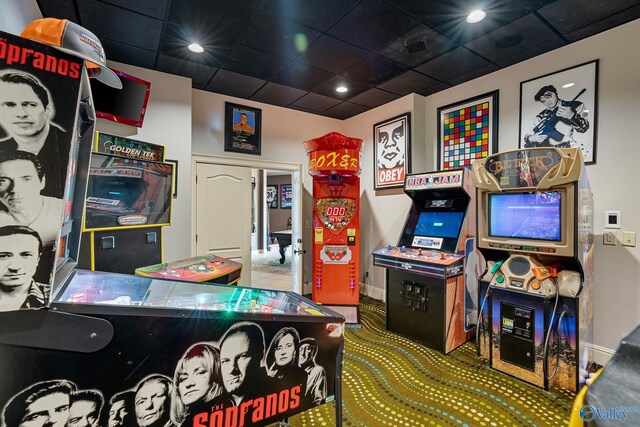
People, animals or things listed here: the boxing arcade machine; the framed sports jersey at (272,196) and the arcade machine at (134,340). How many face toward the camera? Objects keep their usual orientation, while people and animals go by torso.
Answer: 2

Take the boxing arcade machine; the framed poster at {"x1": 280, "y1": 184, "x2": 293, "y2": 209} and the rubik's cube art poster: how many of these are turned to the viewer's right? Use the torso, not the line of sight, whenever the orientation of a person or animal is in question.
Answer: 0

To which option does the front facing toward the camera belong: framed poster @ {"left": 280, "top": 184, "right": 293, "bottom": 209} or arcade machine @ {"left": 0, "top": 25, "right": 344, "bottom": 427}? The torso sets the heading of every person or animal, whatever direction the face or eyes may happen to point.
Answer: the framed poster

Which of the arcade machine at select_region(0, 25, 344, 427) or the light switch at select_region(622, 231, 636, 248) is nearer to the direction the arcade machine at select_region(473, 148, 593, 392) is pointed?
the arcade machine

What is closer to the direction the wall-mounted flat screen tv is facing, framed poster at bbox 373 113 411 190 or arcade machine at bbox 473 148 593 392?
the arcade machine

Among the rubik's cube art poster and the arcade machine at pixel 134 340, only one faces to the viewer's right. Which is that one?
the arcade machine

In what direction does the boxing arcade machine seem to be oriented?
toward the camera

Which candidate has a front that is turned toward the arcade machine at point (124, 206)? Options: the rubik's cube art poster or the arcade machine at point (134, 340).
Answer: the rubik's cube art poster

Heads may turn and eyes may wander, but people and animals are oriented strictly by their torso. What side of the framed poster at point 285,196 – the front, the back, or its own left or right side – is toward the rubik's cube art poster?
front

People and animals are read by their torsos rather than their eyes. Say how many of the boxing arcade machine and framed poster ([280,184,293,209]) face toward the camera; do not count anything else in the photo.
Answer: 2

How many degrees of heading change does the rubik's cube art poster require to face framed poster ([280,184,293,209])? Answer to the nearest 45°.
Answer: approximately 90° to its right

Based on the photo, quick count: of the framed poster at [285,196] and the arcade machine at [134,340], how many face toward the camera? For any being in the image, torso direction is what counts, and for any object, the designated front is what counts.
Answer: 1

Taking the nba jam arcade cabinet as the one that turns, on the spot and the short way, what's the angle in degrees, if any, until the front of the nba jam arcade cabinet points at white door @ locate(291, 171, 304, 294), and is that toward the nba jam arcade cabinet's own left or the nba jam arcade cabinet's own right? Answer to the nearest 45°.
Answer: approximately 90° to the nba jam arcade cabinet's own right

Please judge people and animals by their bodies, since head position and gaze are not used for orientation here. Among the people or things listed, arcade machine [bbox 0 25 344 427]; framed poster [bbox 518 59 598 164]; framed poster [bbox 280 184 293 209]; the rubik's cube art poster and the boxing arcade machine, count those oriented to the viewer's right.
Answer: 1

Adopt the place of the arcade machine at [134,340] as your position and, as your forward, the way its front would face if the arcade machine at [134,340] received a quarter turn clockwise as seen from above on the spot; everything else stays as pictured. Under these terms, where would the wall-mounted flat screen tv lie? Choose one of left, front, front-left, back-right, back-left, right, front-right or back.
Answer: back

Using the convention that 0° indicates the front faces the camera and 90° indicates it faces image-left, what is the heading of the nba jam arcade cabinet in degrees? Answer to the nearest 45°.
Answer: approximately 45°

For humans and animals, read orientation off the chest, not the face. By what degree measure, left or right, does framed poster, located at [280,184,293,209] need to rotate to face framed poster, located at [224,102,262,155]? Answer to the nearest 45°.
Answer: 0° — it already faces it

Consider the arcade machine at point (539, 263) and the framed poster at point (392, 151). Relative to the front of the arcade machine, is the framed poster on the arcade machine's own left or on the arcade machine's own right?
on the arcade machine's own right

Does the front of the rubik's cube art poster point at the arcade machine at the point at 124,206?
yes

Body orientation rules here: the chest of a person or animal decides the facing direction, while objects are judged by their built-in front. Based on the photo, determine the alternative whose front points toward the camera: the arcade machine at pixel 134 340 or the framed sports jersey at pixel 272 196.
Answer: the framed sports jersey

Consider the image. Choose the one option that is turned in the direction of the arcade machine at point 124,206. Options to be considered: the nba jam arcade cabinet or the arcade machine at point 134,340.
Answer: the nba jam arcade cabinet

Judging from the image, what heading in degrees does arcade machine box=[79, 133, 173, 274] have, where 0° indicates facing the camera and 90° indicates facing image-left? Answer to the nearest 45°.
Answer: approximately 315°
